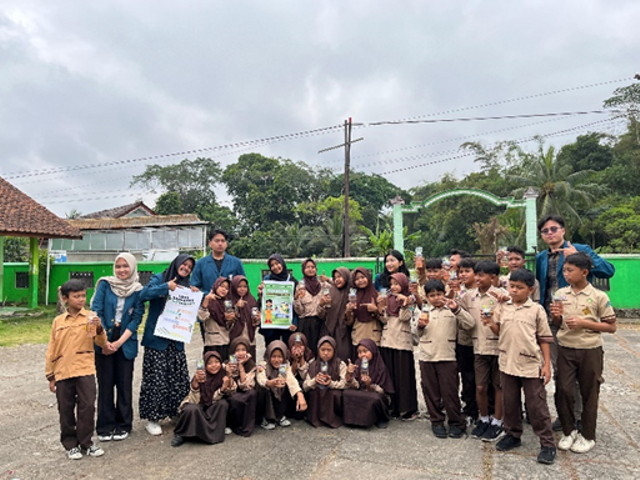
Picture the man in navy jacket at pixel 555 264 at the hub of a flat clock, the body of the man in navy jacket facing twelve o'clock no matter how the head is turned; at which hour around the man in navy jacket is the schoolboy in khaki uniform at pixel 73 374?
The schoolboy in khaki uniform is roughly at 2 o'clock from the man in navy jacket.

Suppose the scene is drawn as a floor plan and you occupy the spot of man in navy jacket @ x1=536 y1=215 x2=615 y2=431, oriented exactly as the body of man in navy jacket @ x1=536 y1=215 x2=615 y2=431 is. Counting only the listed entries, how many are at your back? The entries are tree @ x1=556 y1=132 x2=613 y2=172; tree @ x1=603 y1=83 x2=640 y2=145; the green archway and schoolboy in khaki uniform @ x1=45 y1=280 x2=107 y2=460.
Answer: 3

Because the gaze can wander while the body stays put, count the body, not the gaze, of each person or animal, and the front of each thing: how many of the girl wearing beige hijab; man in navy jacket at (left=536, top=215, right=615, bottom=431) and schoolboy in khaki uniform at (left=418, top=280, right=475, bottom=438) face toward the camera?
3

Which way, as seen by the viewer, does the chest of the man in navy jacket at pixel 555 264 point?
toward the camera

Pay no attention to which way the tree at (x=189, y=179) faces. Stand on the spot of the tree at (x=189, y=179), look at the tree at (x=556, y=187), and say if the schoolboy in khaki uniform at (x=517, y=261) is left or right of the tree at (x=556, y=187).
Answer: right

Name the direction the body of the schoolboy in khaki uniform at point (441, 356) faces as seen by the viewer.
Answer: toward the camera

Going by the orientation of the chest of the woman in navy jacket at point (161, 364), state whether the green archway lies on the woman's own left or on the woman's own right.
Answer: on the woman's own left

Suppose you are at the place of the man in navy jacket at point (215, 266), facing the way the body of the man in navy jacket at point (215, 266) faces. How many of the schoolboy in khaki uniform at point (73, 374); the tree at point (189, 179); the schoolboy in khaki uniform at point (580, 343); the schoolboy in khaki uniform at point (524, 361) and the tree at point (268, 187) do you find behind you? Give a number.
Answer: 2

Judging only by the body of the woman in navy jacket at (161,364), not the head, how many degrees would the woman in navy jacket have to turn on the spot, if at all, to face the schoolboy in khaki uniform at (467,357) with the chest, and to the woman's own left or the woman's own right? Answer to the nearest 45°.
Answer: approximately 45° to the woman's own left

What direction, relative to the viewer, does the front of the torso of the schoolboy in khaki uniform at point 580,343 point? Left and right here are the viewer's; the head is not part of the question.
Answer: facing the viewer and to the left of the viewer

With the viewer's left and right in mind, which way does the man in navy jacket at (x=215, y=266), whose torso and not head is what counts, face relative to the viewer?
facing the viewer

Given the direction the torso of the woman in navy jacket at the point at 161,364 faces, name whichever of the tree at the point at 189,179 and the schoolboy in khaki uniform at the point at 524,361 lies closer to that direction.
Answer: the schoolboy in khaki uniform

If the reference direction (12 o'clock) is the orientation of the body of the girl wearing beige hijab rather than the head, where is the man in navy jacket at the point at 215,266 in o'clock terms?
The man in navy jacket is roughly at 8 o'clock from the girl wearing beige hijab.

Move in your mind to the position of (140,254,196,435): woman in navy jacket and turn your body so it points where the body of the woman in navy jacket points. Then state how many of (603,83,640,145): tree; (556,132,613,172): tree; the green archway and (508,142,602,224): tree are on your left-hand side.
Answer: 4
